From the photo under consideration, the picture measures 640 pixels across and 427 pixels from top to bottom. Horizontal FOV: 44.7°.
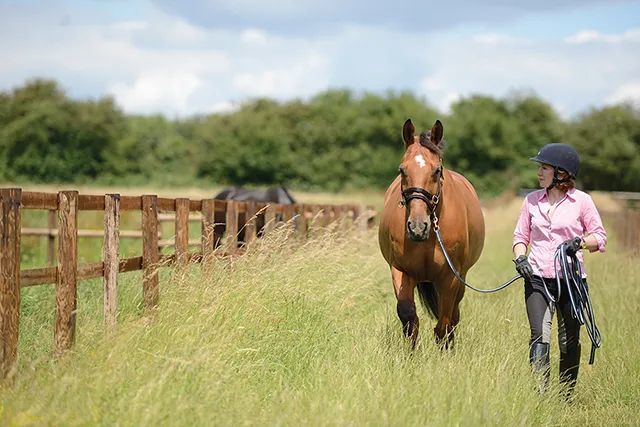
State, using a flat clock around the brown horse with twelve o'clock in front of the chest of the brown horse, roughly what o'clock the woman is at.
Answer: The woman is roughly at 10 o'clock from the brown horse.

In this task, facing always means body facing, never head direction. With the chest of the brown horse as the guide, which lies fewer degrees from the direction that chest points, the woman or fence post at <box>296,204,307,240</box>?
the woman

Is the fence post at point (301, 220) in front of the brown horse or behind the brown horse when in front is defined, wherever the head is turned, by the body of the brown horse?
behind

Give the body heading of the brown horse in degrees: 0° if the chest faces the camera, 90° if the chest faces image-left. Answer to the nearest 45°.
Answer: approximately 0°

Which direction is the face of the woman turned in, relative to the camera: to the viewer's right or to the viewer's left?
to the viewer's left

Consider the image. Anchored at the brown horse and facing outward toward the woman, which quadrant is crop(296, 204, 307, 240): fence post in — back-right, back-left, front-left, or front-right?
back-left

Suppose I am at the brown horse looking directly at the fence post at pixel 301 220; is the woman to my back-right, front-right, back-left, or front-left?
back-right
